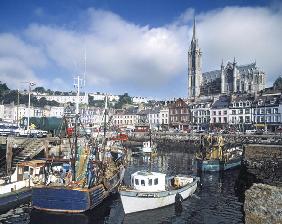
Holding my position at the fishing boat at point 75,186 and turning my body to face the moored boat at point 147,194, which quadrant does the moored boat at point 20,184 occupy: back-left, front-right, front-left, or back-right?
back-left

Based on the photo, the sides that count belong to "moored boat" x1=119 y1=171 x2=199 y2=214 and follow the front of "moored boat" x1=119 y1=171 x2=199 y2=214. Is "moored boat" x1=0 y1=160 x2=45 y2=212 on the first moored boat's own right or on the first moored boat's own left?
on the first moored boat's own right

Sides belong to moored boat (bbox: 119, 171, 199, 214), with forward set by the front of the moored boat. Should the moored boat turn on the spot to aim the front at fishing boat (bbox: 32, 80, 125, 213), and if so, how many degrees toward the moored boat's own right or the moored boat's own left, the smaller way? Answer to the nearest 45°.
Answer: approximately 45° to the moored boat's own right

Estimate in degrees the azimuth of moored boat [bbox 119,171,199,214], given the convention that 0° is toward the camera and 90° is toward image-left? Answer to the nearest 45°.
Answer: approximately 45°
